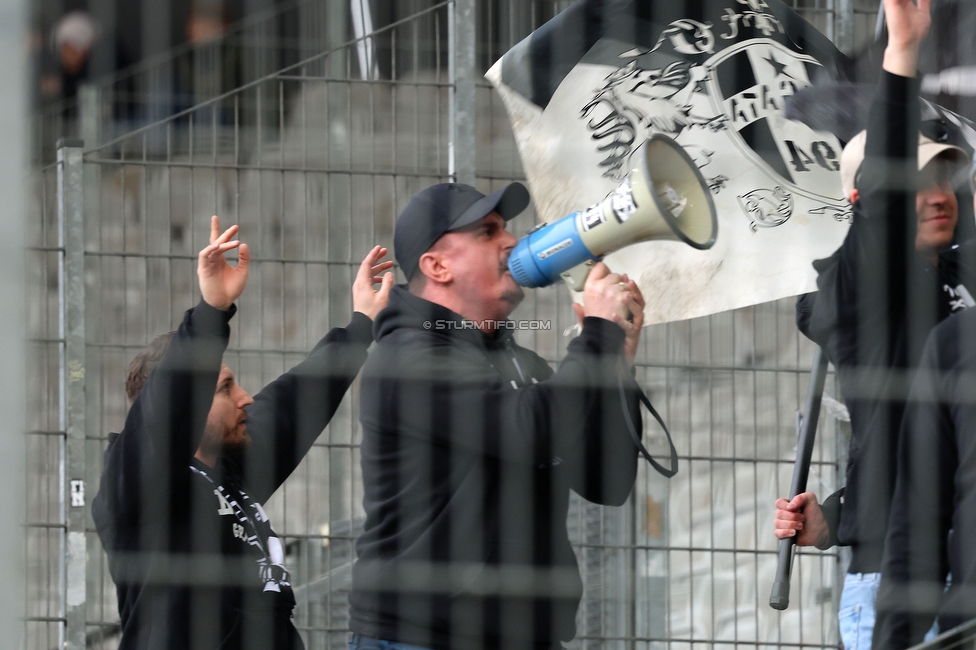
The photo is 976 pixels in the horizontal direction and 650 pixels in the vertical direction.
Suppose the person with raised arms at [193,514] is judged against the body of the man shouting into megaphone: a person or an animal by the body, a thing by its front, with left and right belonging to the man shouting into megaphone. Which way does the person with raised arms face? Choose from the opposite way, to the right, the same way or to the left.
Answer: the same way

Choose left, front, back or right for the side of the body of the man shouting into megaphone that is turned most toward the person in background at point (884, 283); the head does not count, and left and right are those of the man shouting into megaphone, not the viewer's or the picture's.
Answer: front

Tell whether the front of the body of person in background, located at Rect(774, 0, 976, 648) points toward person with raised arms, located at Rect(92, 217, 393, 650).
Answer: no

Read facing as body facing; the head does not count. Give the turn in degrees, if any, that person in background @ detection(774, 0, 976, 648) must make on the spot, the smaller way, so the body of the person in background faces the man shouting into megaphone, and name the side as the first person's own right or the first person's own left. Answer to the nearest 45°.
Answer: approximately 90° to the first person's own right

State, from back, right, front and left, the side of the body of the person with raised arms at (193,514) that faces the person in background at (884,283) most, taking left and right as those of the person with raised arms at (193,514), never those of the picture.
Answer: front

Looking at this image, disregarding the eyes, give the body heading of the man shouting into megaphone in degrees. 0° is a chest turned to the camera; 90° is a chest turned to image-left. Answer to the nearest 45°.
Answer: approximately 270°

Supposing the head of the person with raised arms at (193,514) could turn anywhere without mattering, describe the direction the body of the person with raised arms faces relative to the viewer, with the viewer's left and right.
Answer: facing to the right of the viewer

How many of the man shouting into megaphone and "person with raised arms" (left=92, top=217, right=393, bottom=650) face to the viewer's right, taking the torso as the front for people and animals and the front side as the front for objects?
2

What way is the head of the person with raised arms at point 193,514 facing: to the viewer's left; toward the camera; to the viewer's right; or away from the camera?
to the viewer's right
